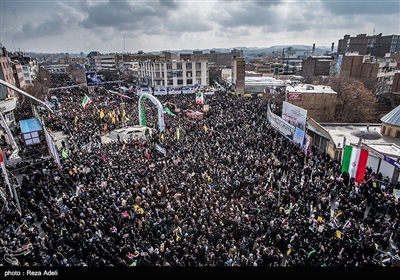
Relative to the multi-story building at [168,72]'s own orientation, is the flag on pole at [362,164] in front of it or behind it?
in front

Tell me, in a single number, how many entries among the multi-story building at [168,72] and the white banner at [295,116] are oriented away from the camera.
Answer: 0

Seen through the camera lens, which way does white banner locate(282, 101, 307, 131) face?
facing the viewer and to the left of the viewer

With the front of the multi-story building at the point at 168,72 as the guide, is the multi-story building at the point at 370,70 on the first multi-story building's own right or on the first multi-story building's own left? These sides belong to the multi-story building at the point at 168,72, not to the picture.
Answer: on the first multi-story building's own left

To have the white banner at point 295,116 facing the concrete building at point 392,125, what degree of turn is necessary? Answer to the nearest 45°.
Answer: approximately 135° to its left

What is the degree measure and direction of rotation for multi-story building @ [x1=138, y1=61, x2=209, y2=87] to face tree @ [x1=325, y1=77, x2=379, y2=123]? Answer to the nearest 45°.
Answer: approximately 45° to its left

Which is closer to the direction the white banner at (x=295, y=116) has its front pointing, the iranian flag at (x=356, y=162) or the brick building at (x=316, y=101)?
the iranian flag

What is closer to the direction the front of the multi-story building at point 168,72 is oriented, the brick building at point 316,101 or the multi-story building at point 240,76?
the brick building

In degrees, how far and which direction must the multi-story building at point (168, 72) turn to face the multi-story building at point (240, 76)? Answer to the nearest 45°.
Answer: approximately 90° to its left

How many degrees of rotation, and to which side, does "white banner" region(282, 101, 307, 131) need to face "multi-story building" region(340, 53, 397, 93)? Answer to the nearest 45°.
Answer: approximately 135° to its right

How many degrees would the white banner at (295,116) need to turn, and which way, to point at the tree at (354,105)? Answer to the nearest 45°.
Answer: approximately 180°

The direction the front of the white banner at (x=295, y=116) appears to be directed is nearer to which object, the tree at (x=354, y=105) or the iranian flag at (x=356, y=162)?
the iranian flag

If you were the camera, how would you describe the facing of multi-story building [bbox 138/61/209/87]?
facing the viewer

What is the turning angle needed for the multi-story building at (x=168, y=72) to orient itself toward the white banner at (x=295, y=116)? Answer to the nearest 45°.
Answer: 0° — it already faces it

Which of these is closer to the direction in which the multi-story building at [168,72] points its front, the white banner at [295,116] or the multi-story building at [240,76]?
the white banner

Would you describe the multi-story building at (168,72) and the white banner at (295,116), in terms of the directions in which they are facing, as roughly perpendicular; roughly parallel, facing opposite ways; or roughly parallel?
roughly perpendicular

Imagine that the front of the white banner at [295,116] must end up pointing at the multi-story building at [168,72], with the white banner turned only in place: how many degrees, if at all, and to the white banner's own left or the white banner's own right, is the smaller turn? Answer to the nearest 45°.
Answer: approximately 90° to the white banner's own right
